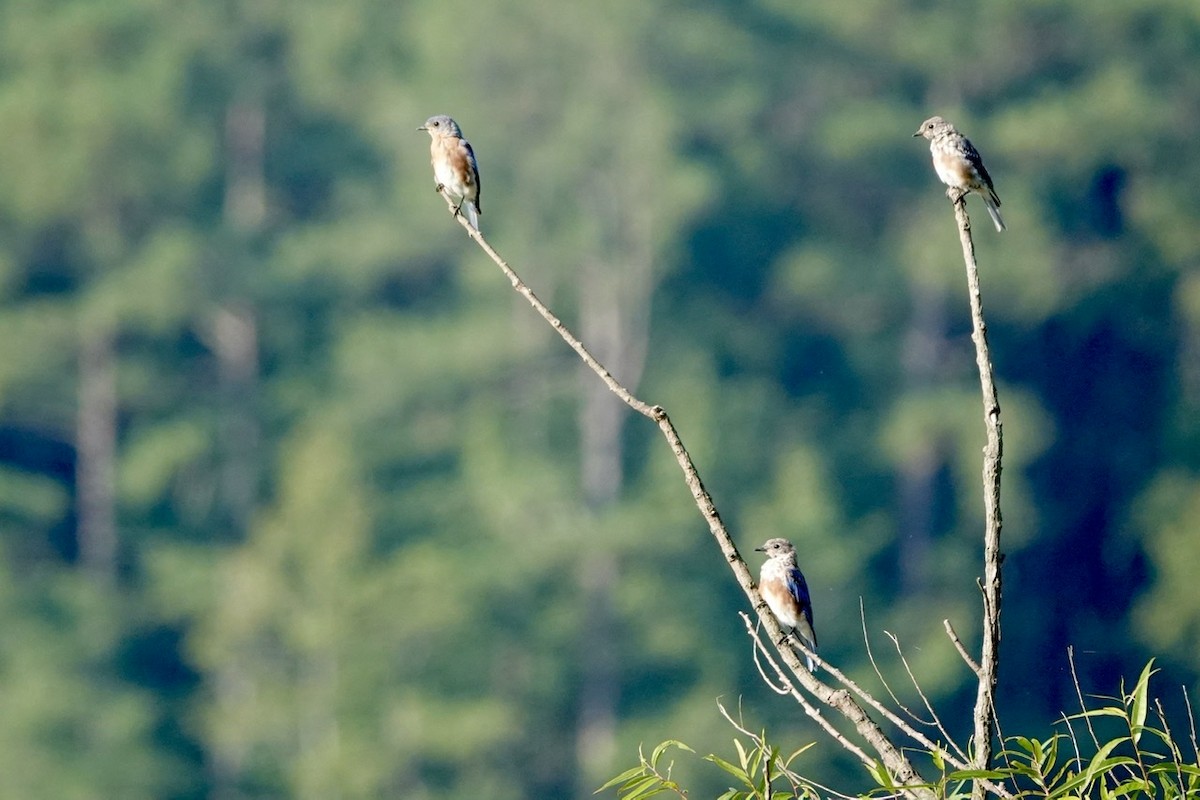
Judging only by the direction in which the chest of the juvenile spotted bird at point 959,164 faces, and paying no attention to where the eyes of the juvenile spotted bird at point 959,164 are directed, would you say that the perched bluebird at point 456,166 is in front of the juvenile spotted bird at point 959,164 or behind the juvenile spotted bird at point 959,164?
in front

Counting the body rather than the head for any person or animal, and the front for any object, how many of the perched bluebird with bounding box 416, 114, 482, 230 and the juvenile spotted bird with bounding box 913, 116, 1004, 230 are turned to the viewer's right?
0

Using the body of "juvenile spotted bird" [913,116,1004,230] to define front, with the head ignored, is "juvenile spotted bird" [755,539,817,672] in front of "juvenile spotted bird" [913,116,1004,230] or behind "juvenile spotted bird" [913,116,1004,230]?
in front

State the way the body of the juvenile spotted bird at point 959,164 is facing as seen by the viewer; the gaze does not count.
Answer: to the viewer's left
